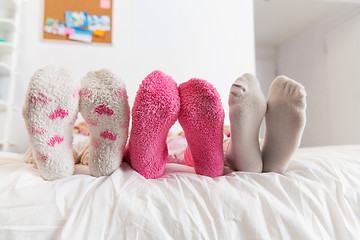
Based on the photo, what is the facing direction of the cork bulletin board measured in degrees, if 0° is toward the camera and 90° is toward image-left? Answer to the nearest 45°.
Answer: approximately 0°
